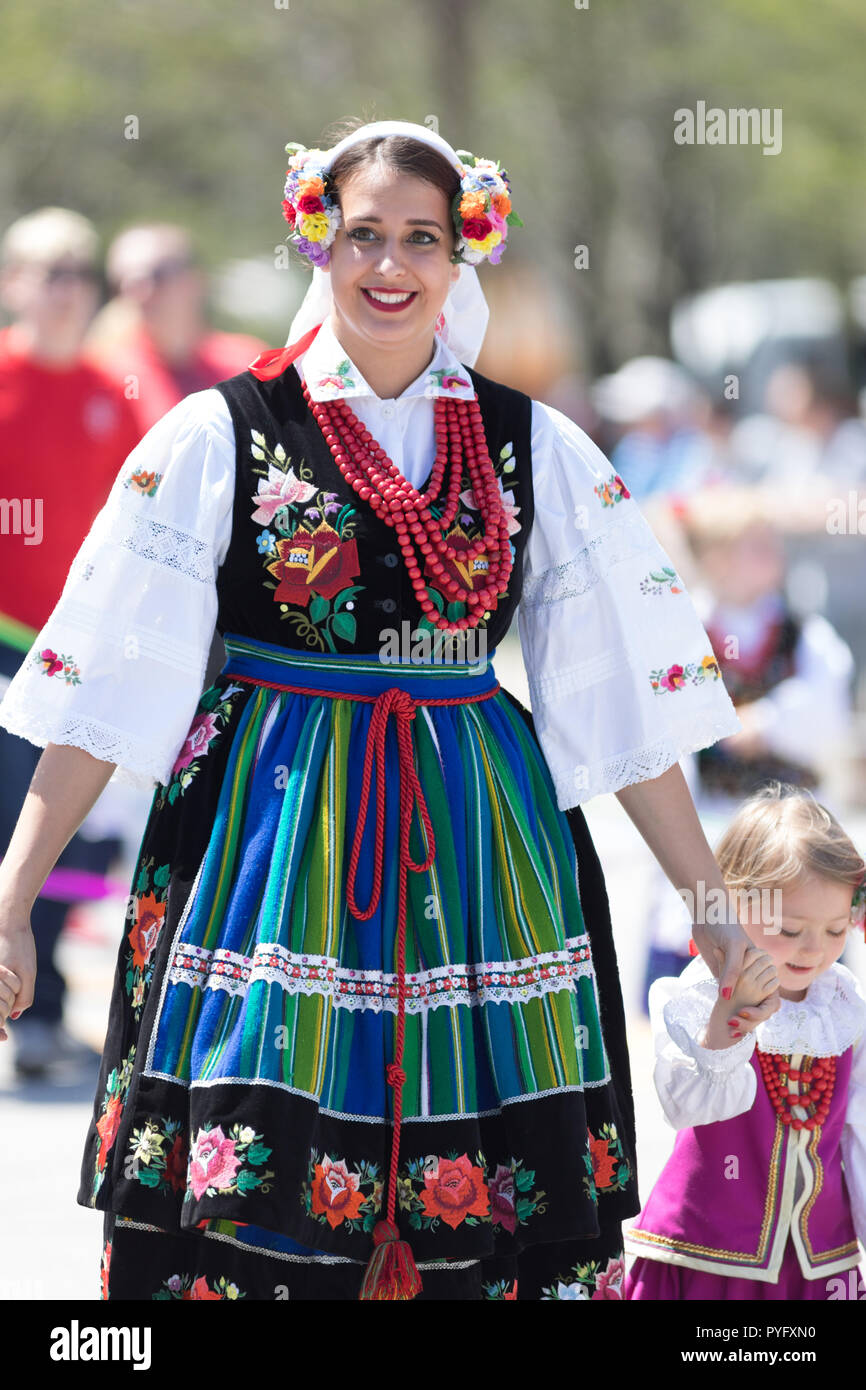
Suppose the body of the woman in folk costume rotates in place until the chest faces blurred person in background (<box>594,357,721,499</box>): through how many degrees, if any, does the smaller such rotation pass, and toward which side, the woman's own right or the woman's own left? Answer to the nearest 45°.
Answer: approximately 180°

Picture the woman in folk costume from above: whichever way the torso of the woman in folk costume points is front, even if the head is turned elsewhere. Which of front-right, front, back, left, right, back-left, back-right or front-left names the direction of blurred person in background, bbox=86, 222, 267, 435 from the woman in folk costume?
back

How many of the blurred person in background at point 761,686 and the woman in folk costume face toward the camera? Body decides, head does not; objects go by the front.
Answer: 2

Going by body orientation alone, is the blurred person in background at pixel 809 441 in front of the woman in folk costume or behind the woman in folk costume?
behind

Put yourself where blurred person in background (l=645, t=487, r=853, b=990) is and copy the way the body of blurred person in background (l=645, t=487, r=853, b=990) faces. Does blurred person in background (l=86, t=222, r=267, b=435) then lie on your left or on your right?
on your right

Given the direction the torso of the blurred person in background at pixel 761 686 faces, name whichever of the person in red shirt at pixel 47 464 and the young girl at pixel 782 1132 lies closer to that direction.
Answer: the young girl

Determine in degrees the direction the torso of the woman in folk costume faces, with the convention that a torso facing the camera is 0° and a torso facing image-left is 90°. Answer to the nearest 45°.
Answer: approximately 0°

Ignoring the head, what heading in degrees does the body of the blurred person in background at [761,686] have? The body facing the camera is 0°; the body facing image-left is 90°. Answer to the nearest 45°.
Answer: approximately 0°

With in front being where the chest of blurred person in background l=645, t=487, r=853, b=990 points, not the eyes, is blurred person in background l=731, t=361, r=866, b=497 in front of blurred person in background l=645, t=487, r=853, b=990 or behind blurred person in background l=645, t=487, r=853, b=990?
behind

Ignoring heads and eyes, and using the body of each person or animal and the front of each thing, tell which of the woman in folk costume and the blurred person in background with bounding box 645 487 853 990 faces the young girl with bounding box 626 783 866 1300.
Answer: the blurred person in background

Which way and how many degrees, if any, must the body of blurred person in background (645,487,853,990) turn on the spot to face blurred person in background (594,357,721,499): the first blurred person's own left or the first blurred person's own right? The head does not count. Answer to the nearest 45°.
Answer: approximately 180°
